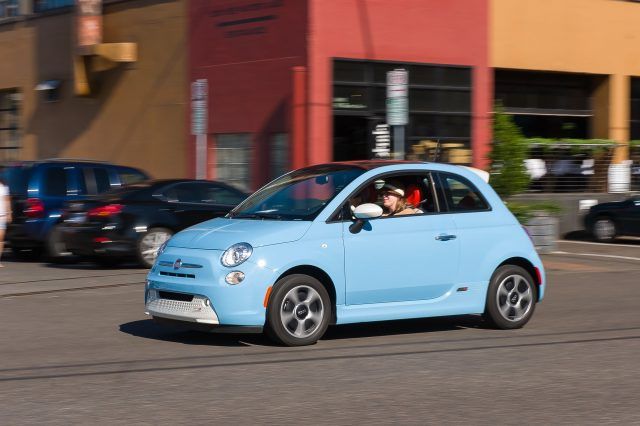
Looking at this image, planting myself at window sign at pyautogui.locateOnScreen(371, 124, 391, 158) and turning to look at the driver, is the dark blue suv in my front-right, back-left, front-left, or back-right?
front-right

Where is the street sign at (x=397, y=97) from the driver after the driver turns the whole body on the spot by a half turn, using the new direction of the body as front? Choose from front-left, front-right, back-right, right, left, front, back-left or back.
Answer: front-left

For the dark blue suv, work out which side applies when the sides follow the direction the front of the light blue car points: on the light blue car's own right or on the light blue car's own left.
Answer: on the light blue car's own right

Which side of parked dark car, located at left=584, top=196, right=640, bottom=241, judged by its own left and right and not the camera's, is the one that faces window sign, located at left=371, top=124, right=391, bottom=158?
front

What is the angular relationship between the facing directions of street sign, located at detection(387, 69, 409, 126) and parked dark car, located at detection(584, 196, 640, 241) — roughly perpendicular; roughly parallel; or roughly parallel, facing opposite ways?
roughly perpendicular

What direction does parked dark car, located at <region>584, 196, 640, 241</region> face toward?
to the viewer's left

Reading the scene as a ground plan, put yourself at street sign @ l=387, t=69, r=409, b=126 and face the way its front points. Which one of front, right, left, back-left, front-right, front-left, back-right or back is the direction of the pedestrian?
right

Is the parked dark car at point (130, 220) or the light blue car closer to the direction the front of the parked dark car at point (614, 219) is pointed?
the parked dark car

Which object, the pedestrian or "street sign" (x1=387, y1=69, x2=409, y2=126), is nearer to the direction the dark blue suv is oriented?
the street sign

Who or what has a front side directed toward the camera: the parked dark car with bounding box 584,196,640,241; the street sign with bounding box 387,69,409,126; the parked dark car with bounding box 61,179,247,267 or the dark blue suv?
the street sign

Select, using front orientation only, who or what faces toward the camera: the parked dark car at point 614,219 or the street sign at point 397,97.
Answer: the street sign

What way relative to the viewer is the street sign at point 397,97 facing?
toward the camera

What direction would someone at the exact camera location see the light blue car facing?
facing the viewer and to the left of the viewer
